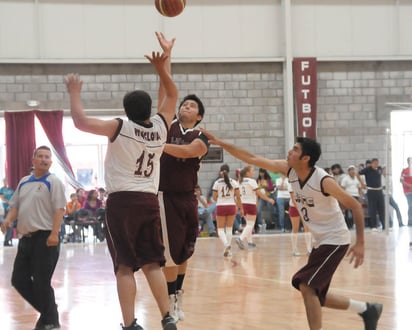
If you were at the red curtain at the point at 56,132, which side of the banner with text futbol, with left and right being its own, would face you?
right

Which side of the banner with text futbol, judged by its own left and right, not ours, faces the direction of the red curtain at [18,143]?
right

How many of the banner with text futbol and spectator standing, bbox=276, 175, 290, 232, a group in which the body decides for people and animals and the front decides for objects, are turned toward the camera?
2

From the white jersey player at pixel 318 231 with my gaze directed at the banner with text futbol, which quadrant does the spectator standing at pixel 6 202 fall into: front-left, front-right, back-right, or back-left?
front-left

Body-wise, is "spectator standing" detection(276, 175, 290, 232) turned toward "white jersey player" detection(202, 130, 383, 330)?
yes

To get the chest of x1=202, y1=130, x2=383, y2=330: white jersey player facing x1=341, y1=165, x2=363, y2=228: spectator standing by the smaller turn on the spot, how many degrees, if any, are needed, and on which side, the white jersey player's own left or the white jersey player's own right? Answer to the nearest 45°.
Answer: approximately 135° to the white jersey player's own right

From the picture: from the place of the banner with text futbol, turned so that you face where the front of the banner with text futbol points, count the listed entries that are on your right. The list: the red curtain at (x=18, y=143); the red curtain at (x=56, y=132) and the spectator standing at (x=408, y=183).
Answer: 2

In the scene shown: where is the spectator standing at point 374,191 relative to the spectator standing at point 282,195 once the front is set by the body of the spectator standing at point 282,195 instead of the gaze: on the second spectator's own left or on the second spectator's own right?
on the second spectator's own left

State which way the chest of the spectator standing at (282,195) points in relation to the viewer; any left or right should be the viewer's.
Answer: facing the viewer

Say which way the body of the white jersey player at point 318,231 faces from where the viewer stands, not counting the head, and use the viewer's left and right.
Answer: facing the viewer and to the left of the viewer

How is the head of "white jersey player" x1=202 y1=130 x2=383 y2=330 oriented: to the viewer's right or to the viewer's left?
to the viewer's left

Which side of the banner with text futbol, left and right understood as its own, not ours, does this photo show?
front

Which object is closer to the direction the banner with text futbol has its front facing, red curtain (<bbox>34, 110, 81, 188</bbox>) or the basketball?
the basketball
